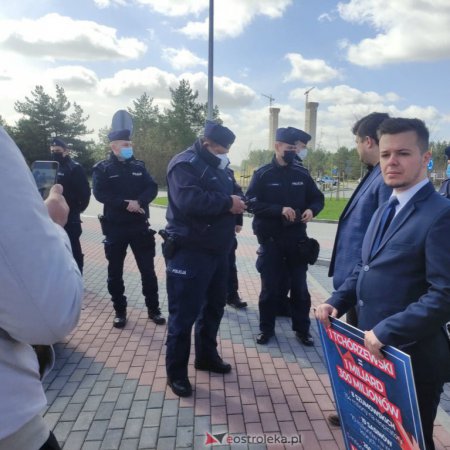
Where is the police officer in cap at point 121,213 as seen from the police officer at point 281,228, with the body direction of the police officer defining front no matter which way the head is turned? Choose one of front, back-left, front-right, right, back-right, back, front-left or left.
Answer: right

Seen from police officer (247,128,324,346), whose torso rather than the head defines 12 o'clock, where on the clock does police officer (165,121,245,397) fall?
police officer (165,121,245,397) is roughly at 1 o'clock from police officer (247,128,324,346).

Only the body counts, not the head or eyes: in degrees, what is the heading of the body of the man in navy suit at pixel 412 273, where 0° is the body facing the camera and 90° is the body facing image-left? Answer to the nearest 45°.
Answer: approximately 45°

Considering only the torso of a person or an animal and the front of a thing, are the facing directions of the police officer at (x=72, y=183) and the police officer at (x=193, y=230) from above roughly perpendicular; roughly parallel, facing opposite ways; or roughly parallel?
roughly perpendicular

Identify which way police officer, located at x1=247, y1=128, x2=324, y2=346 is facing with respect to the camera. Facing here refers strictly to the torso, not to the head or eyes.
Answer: toward the camera

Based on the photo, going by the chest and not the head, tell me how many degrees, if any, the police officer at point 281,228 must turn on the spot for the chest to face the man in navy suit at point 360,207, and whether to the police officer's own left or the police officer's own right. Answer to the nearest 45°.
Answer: approximately 45° to the police officer's own left

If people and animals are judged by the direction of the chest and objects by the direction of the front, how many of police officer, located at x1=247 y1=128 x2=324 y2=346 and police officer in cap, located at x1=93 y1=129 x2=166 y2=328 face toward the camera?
2

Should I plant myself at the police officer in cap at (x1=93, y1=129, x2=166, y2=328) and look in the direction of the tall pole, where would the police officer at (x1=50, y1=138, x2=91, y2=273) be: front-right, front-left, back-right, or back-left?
front-left

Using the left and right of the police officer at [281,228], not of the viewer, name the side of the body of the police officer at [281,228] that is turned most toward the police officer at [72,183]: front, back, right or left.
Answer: right

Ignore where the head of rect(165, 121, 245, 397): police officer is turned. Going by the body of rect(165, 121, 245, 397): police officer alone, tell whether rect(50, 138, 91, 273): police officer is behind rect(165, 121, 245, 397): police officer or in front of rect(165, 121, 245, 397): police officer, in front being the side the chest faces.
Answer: behind

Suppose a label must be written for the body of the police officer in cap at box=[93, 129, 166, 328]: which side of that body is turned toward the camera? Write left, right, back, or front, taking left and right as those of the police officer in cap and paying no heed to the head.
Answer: front

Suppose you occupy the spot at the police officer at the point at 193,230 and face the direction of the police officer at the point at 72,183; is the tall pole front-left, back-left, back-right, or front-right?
front-right

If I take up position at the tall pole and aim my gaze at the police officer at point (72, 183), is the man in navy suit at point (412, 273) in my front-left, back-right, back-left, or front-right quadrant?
front-left

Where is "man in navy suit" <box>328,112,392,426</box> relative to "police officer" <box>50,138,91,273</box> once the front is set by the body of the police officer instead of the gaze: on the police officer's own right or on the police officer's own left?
on the police officer's own left

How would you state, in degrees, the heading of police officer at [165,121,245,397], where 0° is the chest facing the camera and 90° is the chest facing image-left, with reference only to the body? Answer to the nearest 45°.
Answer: approximately 315°
